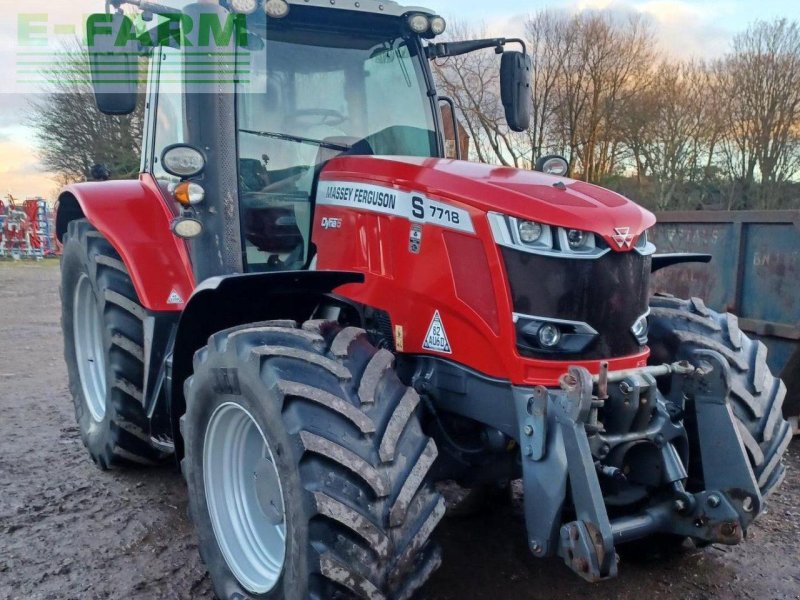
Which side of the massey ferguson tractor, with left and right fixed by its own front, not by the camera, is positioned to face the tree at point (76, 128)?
back

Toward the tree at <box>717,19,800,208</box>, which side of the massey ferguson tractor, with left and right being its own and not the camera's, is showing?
left

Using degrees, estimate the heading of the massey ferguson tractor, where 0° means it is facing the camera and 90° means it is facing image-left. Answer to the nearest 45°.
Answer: approximately 315°

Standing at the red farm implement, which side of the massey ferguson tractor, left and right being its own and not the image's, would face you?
back

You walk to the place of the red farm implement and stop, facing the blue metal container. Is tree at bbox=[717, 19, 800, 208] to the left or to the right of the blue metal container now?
left

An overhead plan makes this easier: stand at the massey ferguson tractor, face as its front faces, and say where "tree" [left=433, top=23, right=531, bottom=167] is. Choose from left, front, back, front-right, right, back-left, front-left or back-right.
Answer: back-left

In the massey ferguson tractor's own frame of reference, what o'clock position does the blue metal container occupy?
The blue metal container is roughly at 9 o'clock from the massey ferguson tractor.
